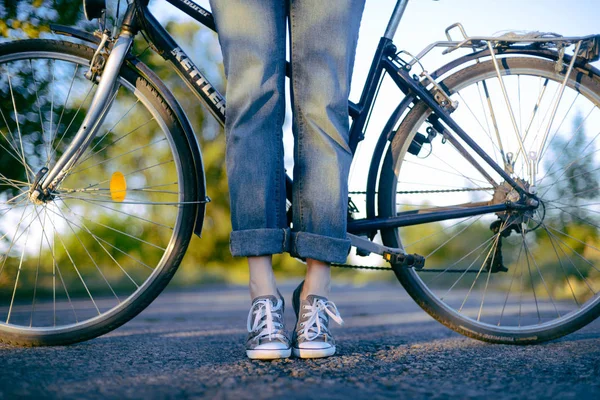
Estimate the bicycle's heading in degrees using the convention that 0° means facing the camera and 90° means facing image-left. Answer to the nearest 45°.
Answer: approximately 90°
